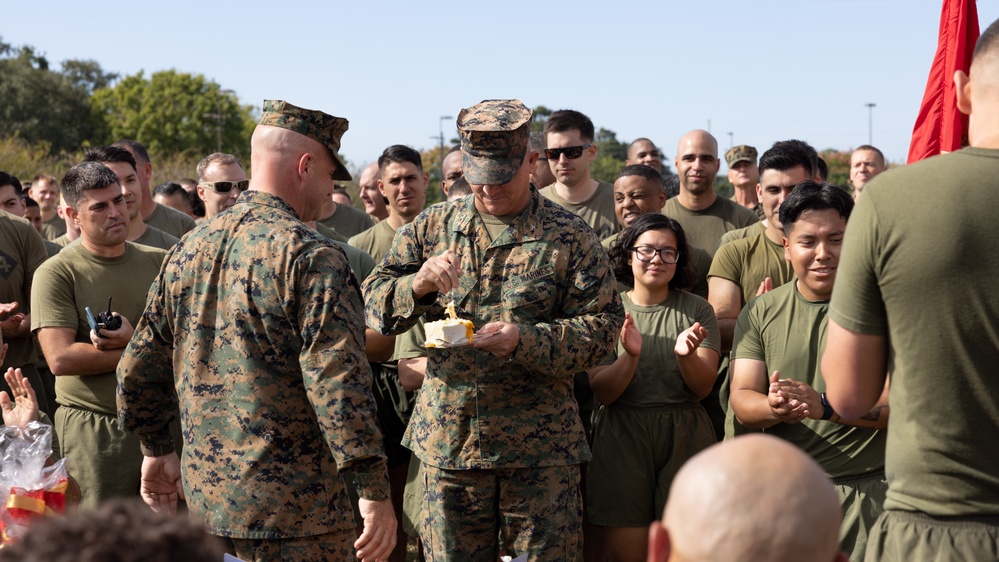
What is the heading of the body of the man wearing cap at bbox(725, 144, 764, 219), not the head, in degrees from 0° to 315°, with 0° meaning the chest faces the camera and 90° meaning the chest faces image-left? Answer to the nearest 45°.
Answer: approximately 0°

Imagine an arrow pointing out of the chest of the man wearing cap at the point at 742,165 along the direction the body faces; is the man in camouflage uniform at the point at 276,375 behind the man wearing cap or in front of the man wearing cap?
in front

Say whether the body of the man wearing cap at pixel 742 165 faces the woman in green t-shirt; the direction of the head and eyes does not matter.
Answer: yes

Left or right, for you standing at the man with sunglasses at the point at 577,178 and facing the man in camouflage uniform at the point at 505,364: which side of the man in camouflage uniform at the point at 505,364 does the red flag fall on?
left

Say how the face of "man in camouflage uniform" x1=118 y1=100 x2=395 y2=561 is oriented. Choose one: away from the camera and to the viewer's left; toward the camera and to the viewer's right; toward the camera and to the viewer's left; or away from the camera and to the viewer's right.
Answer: away from the camera and to the viewer's right

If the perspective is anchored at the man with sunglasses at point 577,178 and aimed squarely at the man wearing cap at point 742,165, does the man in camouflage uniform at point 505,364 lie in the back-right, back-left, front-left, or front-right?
back-right

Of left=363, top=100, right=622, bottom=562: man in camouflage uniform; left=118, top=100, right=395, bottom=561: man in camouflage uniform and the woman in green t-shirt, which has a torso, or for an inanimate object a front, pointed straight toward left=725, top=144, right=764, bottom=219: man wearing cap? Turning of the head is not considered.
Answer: left=118, top=100, right=395, bottom=561: man in camouflage uniform

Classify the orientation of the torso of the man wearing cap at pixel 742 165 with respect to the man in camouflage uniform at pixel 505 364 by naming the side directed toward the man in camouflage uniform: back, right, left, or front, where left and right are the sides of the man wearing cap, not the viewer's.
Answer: front

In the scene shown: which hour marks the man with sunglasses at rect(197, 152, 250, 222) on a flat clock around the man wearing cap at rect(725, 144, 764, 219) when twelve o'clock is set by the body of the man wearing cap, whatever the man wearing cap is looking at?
The man with sunglasses is roughly at 2 o'clock from the man wearing cap.
